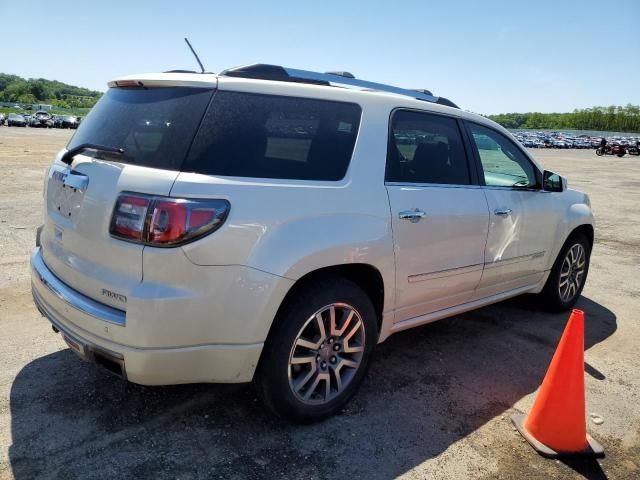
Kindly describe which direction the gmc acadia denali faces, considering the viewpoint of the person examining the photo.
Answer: facing away from the viewer and to the right of the viewer

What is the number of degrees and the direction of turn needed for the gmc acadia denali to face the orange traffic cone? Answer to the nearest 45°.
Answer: approximately 45° to its right
